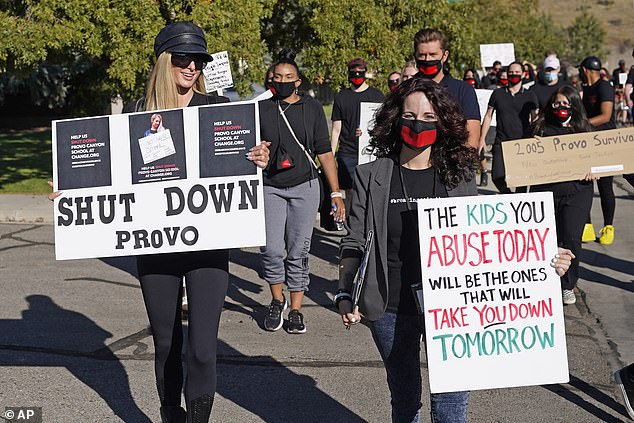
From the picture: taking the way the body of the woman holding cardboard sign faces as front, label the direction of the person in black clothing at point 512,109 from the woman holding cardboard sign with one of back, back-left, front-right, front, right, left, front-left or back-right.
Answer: back

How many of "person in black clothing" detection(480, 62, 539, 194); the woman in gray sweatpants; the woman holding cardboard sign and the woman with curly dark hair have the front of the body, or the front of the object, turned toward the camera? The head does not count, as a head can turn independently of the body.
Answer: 4

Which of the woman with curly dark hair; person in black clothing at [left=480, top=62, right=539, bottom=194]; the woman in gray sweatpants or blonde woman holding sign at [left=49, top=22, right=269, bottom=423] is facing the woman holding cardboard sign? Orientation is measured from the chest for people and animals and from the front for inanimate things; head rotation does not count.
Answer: the person in black clothing

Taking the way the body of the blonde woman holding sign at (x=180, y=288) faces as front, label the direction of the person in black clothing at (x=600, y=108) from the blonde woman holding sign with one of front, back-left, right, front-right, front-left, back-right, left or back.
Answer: back-left

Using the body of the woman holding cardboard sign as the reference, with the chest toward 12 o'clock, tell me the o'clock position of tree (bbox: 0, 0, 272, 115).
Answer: The tree is roughly at 4 o'clock from the woman holding cardboard sign.

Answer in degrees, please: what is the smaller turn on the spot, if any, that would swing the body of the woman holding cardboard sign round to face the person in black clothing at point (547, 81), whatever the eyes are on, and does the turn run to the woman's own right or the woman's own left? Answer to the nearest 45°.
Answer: approximately 180°

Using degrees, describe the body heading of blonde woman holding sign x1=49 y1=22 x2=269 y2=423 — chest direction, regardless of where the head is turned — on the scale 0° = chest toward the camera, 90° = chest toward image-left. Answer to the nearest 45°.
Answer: approximately 0°

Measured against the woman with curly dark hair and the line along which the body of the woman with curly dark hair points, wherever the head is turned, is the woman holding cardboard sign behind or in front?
behind

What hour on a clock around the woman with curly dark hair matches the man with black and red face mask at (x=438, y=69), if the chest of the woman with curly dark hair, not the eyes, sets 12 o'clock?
The man with black and red face mask is roughly at 6 o'clock from the woman with curly dark hair.

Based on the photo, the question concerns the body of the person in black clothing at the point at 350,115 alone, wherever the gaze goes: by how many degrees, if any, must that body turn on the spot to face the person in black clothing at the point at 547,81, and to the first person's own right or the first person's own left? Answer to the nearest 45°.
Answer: approximately 135° to the first person's own left

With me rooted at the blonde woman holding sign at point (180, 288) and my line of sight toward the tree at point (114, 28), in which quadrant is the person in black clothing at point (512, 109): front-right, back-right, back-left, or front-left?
front-right

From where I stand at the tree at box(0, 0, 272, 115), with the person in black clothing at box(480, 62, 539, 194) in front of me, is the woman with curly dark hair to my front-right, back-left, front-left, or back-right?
front-right

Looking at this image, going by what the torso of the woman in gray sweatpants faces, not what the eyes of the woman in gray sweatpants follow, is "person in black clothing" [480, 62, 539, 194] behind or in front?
behind

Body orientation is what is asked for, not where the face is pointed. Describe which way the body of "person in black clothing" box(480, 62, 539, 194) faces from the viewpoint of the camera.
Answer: toward the camera

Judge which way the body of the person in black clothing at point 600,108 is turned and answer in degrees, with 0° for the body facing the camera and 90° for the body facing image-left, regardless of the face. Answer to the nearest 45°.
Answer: approximately 45°

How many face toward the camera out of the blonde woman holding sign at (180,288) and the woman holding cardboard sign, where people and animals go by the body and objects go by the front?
2
